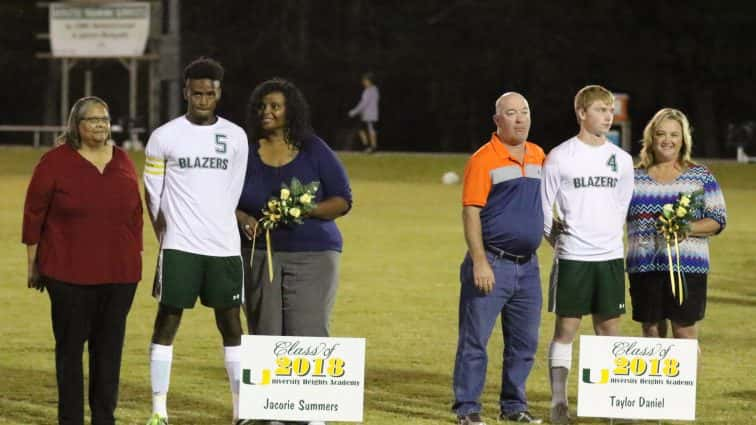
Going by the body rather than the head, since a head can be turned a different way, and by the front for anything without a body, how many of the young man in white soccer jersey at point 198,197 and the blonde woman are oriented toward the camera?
2

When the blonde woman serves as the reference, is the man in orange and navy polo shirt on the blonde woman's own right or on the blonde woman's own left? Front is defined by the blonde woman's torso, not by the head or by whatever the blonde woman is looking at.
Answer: on the blonde woman's own right

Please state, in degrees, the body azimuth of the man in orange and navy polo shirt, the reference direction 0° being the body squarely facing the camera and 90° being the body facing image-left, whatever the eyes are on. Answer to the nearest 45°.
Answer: approximately 315°

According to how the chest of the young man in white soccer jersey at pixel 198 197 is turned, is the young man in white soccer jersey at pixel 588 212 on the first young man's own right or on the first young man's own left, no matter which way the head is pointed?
on the first young man's own left

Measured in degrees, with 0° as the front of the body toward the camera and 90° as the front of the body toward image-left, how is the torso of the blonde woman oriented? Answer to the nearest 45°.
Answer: approximately 0°

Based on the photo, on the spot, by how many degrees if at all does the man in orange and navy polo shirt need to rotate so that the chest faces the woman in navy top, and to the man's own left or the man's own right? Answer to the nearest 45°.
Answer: approximately 135° to the man's own right

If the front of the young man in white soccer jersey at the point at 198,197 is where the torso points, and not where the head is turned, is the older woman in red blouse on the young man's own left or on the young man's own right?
on the young man's own right
